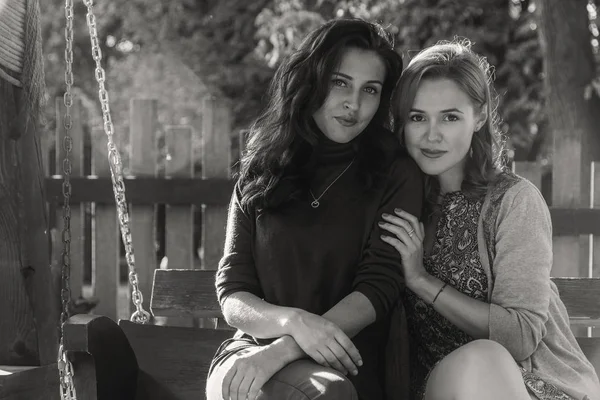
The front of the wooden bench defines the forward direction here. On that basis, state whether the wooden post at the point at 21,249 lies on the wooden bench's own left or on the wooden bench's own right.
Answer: on the wooden bench's own right

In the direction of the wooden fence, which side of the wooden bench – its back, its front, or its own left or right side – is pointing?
back

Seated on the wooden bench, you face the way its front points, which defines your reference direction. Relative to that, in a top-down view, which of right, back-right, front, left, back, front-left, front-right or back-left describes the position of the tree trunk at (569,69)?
back-left

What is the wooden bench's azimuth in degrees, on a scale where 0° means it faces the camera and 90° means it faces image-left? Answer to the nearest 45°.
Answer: approximately 0°
